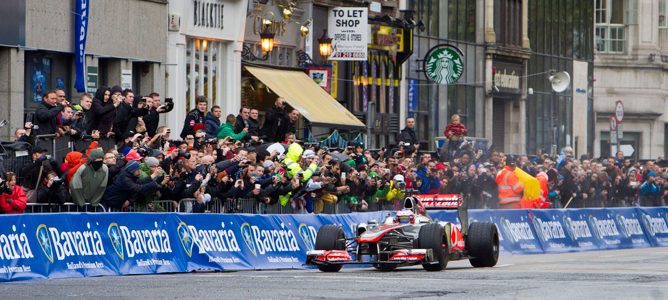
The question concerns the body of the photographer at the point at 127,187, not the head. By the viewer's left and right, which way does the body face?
facing to the right of the viewer

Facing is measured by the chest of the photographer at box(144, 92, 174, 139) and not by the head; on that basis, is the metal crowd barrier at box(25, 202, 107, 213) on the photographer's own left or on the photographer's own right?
on the photographer's own right

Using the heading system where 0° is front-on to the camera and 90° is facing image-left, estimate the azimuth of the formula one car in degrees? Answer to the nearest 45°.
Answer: approximately 45°

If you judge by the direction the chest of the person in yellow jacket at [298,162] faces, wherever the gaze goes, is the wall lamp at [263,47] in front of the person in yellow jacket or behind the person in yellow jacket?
behind

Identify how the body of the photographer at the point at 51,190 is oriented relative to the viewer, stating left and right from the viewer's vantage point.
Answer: facing the viewer and to the right of the viewer

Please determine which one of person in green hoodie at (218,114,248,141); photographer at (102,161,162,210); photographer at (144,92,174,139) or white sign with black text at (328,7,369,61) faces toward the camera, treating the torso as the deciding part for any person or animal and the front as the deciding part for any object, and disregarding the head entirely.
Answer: the white sign with black text

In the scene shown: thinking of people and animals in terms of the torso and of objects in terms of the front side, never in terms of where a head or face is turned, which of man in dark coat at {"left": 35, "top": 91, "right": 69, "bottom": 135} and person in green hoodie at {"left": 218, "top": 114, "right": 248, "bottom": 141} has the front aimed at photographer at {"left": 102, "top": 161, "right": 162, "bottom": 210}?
the man in dark coat

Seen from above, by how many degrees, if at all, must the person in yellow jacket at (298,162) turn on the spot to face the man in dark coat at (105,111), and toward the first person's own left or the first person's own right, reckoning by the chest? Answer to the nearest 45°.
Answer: approximately 90° to the first person's own right

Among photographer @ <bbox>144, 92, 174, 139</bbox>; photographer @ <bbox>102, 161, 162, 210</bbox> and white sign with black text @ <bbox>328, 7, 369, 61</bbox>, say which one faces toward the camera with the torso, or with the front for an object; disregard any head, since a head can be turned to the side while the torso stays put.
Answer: the white sign with black text

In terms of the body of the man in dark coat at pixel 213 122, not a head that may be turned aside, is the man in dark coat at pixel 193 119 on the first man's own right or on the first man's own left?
on the first man's own right
